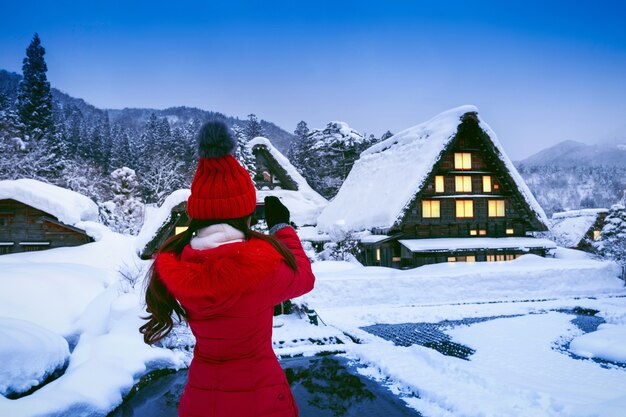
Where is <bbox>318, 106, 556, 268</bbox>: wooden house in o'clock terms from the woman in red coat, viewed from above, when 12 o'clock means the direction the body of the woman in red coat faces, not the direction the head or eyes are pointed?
The wooden house is roughly at 1 o'clock from the woman in red coat.

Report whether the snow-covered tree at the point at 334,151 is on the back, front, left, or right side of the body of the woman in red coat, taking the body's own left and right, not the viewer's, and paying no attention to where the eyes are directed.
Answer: front

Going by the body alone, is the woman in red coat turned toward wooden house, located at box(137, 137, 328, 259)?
yes

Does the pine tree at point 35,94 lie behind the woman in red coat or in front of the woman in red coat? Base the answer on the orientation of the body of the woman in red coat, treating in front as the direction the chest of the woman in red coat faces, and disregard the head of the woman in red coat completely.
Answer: in front

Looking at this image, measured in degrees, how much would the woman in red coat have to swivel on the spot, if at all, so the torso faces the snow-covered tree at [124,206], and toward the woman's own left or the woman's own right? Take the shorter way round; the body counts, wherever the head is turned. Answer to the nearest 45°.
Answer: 0° — they already face it

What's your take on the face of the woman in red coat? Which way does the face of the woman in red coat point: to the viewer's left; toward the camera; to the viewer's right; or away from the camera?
away from the camera

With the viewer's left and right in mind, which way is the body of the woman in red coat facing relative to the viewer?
facing away from the viewer

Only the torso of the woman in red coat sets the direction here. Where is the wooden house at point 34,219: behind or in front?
in front

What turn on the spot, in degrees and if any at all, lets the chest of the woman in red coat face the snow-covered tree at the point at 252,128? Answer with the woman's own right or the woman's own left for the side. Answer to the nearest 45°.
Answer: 0° — they already face it

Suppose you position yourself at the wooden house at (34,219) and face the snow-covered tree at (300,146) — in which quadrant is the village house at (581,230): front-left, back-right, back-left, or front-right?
front-right
